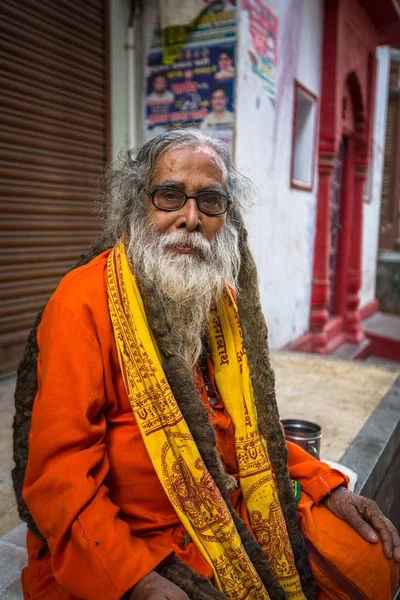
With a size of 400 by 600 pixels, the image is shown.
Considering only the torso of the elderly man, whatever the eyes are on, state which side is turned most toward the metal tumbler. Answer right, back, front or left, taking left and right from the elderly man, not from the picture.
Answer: left

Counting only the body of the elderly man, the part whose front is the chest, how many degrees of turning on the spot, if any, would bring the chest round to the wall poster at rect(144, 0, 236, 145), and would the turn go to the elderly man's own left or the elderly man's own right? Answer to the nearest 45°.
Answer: approximately 135° to the elderly man's own left

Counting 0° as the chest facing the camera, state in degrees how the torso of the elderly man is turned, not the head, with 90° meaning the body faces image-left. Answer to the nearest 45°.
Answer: approximately 315°

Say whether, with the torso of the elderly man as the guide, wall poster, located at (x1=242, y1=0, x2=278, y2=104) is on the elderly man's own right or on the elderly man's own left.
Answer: on the elderly man's own left

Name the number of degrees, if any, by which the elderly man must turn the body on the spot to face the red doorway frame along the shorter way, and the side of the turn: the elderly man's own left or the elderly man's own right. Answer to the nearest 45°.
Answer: approximately 135° to the elderly man's own left

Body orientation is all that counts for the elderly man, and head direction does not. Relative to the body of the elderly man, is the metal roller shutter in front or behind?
behind
